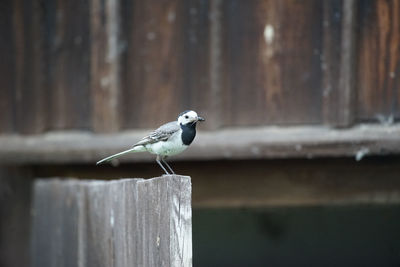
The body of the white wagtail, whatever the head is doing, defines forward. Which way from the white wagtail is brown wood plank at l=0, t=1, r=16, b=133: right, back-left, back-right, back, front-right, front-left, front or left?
back-left

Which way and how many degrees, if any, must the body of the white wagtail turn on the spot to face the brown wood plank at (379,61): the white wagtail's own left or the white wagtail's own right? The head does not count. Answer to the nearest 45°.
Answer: approximately 45° to the white wagtail's own left

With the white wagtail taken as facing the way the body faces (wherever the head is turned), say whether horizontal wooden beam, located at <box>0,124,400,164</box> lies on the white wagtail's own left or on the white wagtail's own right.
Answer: on the white wagtail's own left

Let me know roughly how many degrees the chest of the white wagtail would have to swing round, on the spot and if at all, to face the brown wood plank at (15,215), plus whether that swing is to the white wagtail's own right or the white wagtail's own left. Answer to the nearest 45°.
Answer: approximately 135° to the white wagtail's own left

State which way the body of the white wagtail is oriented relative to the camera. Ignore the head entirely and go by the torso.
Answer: to the viewer's right

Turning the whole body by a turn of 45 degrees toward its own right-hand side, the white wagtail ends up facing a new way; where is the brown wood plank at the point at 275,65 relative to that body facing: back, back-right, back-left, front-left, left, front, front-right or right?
left

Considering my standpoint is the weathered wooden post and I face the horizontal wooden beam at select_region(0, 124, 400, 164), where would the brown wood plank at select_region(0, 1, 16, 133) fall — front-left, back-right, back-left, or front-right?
front-left

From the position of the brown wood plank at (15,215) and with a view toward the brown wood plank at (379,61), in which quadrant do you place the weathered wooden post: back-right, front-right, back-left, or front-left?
front-right

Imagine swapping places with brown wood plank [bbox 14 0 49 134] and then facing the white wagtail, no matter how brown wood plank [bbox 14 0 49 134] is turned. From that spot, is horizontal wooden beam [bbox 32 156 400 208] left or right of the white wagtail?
left

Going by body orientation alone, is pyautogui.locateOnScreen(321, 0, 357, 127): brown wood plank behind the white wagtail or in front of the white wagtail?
in front

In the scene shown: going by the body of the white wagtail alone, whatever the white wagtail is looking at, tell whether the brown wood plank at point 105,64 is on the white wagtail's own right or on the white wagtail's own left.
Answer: on the white wagtail's own left
